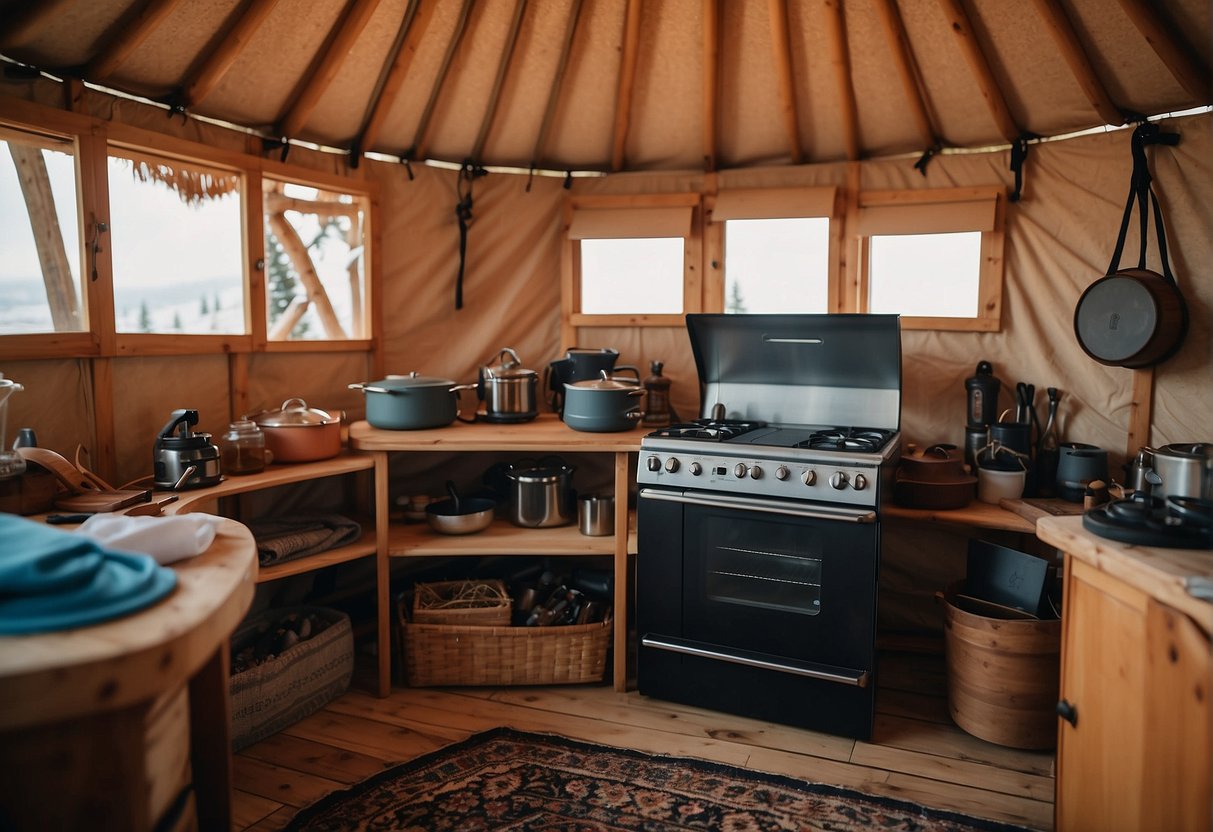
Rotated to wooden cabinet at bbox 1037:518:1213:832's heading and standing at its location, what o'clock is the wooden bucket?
The wooden bucket is roughly at 4 o'clock from the wooden cabinet.

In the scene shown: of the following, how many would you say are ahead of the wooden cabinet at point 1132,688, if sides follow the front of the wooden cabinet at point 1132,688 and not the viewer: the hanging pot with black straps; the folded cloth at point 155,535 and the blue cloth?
2

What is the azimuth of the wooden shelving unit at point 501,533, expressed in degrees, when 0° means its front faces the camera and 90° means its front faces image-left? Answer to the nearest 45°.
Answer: approximately 0°

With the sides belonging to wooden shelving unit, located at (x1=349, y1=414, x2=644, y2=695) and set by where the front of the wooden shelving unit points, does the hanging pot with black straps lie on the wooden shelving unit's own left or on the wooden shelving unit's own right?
on the wooden shelving unit's own left

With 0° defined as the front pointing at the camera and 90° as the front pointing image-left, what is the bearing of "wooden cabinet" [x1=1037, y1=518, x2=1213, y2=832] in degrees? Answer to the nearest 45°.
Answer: approximately 45°

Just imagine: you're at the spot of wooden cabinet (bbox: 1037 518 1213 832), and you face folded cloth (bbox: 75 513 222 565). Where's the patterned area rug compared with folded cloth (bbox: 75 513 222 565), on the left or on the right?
right

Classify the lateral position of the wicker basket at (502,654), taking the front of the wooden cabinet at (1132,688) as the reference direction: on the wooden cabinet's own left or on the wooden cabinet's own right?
on the wooden cabinet's own right

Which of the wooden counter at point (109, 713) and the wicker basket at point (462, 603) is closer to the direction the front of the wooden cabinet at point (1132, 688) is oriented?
the wooden counter

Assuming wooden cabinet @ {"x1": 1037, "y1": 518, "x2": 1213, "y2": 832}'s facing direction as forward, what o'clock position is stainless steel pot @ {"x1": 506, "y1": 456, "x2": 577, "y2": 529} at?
The stainless steel pot is roughly at 2 o'clock from the wooden cabinet.

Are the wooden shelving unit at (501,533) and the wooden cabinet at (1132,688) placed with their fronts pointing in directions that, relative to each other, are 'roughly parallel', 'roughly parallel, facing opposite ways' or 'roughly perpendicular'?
roughly perpendicular

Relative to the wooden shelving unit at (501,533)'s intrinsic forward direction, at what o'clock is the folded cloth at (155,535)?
The folded cloth is roughly at 1 o'clock from the wooden shelving unit.

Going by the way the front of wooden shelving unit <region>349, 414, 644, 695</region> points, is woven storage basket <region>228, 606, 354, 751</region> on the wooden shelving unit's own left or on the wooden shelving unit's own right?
on the wooden shelving unit's own right

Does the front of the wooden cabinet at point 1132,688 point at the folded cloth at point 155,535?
yes
